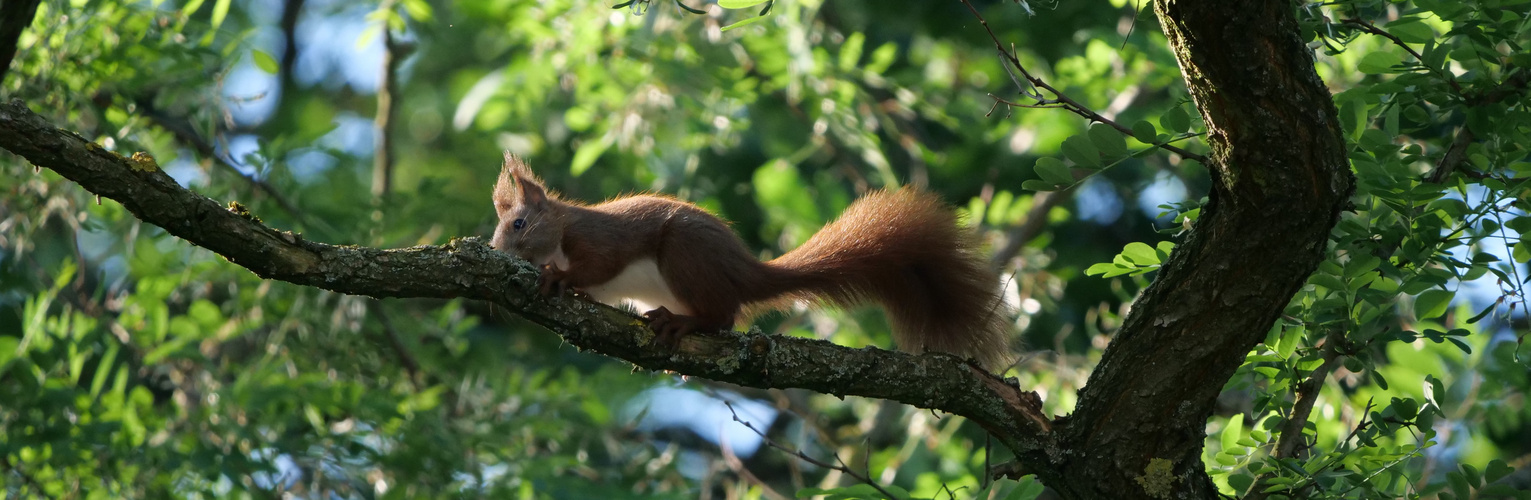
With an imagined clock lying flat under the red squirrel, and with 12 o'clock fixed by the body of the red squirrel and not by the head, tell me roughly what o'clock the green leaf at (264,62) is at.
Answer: The green leaf is roughly at 1 o'clock from the red squirrel.

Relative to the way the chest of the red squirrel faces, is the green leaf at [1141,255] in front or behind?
behind

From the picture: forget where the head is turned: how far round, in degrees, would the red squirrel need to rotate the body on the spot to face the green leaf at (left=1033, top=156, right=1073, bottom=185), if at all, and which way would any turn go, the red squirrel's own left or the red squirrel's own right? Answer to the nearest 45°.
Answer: approximately 135° to the red squirrel's own left

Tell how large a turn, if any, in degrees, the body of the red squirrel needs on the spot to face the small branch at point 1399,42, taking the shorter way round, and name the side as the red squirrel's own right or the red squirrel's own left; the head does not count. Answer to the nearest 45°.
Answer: approximately 135° to the red squirrel's own left

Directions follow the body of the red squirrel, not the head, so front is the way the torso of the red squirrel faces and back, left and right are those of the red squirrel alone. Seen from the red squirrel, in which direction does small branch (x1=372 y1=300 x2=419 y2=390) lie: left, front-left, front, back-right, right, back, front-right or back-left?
front-right

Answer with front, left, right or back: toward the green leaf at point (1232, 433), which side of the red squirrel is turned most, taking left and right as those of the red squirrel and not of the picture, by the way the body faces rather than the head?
back

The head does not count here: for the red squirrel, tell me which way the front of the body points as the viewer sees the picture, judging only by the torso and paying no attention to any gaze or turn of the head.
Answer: to the viewer's left
